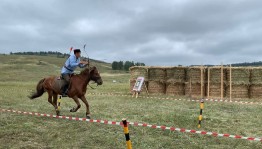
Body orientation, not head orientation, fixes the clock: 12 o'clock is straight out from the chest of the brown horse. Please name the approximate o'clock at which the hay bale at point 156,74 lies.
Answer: The hay bale is roughly at 10 o'clock from the brown horse.

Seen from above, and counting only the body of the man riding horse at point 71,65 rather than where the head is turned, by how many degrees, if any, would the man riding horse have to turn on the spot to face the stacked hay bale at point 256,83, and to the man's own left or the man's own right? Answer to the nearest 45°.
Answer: approximately 45° to the man's own left

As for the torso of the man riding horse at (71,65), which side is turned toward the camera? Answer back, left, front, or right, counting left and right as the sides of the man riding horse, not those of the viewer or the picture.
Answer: right

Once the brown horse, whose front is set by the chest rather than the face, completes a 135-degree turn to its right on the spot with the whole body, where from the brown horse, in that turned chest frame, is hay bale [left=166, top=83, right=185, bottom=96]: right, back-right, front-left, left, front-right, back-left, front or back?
back

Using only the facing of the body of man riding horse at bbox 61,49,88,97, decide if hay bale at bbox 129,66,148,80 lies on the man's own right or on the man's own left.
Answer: on the man's own left

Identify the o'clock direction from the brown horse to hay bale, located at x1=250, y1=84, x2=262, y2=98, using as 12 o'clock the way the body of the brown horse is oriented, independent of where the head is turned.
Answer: The hay bale is roughly at 11 o'clock from the brown horse.

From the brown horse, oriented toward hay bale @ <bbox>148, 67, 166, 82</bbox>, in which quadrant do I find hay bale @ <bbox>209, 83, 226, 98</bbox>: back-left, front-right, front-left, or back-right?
front-right

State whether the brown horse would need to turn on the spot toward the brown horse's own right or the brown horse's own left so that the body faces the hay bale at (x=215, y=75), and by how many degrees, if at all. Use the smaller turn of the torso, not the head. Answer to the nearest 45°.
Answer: approximately 45° to the brown horse's own left

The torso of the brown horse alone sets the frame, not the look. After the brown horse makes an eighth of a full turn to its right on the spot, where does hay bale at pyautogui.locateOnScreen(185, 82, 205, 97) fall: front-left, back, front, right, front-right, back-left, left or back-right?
left

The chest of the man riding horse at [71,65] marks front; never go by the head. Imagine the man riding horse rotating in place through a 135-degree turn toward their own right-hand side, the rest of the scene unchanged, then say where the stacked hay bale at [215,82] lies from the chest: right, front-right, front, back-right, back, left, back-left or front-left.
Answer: back

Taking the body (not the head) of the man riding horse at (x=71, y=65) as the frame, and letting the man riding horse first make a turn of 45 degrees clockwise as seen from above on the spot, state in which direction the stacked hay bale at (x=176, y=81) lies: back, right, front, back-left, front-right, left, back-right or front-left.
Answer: left

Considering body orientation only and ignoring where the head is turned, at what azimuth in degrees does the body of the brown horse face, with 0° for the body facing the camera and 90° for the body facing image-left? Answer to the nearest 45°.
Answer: approximately 270°

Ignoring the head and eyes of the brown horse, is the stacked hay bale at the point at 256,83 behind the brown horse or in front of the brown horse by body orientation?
in front

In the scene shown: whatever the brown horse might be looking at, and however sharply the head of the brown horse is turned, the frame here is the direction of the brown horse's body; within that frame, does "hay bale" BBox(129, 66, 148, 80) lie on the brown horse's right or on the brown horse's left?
on the brown horse's left
